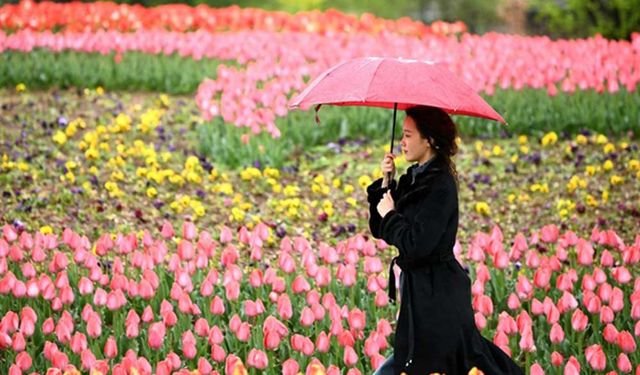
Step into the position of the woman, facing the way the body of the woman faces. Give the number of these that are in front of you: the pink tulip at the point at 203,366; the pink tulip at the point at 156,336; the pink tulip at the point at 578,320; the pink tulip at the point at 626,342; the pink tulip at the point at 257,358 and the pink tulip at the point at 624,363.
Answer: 3

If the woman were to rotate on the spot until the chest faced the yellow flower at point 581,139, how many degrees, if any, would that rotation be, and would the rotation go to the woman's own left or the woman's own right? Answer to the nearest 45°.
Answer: approximately 90° to the woman's own right

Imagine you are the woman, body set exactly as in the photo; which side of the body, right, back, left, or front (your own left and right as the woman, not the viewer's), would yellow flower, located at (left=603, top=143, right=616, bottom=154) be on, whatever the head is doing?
right

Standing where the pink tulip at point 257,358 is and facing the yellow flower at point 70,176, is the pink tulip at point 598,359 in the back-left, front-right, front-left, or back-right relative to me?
back-right

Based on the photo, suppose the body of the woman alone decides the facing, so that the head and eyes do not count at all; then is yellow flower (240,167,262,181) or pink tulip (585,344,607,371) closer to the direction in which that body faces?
the yellow flower

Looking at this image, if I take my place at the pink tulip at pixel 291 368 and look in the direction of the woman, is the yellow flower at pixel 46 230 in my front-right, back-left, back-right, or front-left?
back-left

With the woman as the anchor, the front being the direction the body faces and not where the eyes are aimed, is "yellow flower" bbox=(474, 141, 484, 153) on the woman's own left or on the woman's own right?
on the woman's own right

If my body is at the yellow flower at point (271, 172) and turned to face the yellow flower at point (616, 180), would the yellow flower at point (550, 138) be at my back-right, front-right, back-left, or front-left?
front-left

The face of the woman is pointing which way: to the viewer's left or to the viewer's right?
to the viewer's left

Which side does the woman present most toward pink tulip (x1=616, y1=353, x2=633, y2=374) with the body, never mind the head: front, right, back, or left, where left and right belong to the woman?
back

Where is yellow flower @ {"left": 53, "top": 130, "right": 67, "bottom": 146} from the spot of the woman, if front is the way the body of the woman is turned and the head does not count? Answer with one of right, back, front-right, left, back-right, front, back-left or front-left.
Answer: front-right

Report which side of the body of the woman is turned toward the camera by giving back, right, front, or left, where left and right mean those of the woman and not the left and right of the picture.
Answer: left

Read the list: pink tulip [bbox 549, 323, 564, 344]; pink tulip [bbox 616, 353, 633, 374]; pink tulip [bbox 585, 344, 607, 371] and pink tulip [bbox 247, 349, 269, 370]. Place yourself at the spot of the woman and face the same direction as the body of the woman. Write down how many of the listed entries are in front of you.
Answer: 1

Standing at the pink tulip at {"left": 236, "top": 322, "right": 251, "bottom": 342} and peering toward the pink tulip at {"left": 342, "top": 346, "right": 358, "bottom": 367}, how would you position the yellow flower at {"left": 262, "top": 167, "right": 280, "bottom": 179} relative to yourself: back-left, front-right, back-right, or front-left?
back-left

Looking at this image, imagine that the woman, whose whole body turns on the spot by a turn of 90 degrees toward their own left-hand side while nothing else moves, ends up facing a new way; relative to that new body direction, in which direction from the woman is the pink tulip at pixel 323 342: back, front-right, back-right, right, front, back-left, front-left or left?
back-right

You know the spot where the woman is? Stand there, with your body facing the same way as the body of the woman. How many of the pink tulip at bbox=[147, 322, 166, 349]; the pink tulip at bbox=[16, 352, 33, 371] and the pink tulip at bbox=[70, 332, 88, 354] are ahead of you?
3

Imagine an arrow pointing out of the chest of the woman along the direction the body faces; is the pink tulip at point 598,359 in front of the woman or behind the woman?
behind

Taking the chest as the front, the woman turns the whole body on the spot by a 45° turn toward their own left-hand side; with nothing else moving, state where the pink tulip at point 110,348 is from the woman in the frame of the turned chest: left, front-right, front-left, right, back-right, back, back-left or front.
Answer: front-right

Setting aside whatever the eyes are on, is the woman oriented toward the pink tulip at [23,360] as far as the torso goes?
yes

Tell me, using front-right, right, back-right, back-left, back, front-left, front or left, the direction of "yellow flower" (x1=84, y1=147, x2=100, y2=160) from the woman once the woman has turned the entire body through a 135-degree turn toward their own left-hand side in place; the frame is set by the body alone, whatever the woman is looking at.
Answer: back
